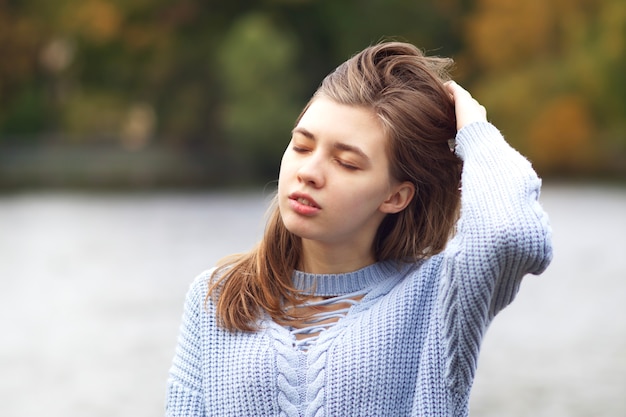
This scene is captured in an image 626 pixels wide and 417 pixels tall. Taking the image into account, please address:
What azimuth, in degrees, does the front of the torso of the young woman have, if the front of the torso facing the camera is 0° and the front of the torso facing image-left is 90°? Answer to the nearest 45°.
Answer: approximately 45°
